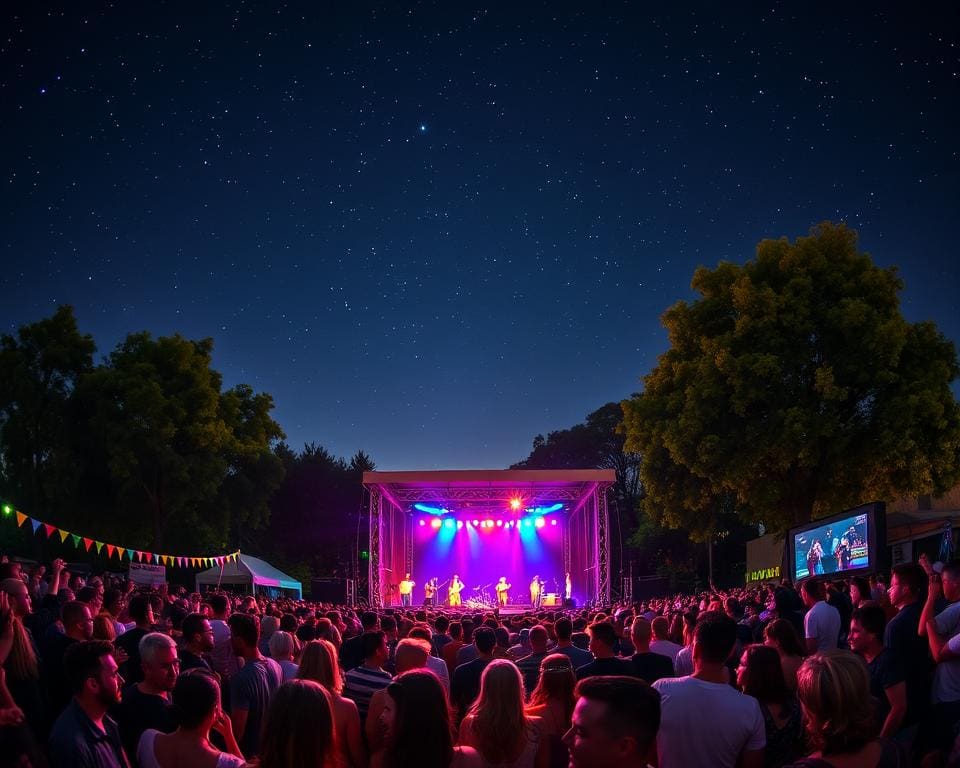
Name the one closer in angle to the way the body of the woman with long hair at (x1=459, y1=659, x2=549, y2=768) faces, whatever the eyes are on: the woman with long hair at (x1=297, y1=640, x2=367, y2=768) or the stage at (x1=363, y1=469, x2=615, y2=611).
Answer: the stage

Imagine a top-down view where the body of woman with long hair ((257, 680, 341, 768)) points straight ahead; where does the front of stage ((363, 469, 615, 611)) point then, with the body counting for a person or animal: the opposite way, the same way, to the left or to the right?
the opposite way

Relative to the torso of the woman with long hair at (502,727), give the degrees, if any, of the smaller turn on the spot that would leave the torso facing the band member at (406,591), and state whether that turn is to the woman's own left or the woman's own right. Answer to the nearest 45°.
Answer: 0° — they already face them

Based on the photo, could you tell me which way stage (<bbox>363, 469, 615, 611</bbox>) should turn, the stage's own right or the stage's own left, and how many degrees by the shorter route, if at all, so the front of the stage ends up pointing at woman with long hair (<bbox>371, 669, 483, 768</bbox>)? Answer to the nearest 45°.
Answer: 0° — it already faces them

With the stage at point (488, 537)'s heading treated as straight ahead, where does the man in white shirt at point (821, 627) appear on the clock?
The man in white shirt is roughly at 12 o'clock from the stage.

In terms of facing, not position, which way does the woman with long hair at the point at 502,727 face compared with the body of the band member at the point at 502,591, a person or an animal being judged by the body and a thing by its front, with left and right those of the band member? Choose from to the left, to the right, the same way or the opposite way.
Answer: the opposite way

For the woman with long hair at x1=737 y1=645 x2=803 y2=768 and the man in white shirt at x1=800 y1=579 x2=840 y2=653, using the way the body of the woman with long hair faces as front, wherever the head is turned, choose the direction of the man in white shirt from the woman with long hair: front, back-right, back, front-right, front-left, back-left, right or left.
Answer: front-right

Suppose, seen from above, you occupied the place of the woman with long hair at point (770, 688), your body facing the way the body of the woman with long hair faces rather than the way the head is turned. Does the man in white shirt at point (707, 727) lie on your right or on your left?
on your left

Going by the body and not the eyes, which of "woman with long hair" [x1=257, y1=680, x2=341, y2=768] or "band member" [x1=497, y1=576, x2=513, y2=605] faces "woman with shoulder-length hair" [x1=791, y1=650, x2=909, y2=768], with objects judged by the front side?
the band member

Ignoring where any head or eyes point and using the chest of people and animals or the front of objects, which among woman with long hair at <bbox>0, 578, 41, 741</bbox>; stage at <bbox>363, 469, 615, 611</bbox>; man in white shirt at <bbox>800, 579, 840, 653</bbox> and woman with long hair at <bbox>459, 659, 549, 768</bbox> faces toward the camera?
the stage

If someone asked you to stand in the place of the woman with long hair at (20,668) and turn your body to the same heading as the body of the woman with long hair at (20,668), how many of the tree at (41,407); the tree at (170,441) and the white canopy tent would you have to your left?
3

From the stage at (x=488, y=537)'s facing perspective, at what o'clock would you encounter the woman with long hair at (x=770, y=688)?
The woman with long hair is roughly at 12 o'clock from the stage.

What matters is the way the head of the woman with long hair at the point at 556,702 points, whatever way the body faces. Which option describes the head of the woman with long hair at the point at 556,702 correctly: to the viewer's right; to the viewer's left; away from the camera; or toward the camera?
away from the camera

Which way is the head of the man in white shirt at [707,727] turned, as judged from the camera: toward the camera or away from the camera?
away from the camera
